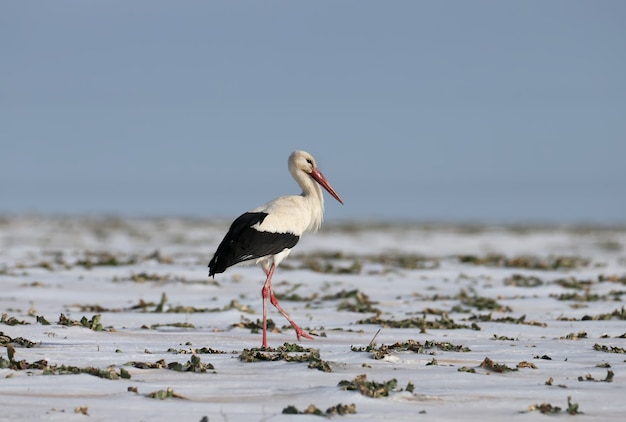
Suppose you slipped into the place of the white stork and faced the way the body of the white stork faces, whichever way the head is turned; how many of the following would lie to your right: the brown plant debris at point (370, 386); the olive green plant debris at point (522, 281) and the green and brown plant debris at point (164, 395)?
2

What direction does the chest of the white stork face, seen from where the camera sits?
to the viewer's right

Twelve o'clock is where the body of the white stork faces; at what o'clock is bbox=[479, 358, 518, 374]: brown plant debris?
The brown plant debris is roughly at 2 o'clock from the white stork.

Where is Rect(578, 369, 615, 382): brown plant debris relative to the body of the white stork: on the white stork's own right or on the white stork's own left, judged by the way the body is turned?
on the white stork's own right

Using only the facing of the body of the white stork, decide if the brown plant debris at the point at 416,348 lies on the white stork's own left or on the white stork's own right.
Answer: on the white stork's own right

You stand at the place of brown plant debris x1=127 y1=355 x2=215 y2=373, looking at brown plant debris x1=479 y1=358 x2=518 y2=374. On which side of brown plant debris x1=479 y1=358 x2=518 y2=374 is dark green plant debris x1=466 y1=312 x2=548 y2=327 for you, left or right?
left
